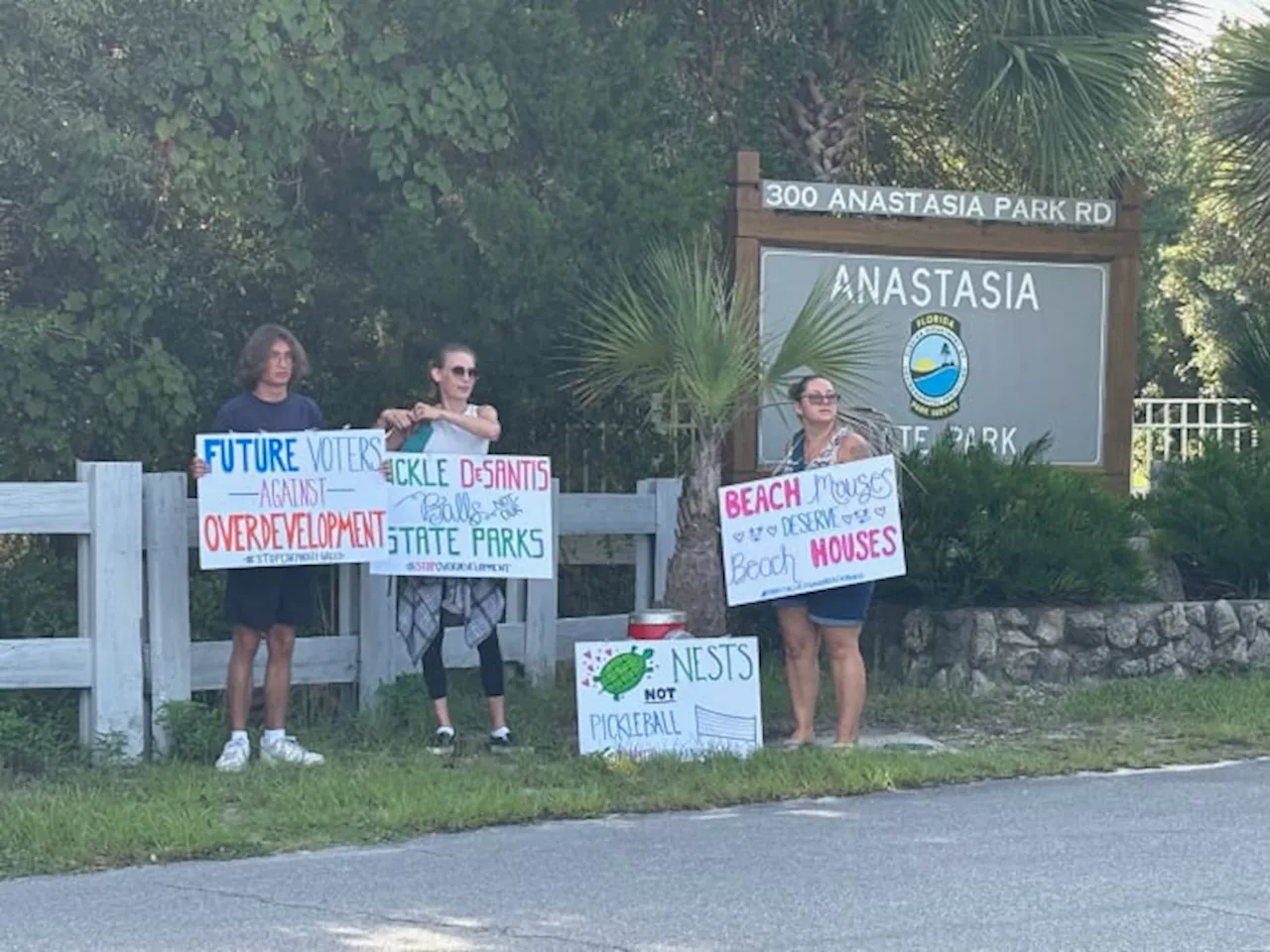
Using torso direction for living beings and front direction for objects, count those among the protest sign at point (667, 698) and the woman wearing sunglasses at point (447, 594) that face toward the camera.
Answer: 2

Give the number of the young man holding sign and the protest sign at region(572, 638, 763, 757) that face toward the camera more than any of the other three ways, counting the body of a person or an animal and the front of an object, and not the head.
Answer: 2
